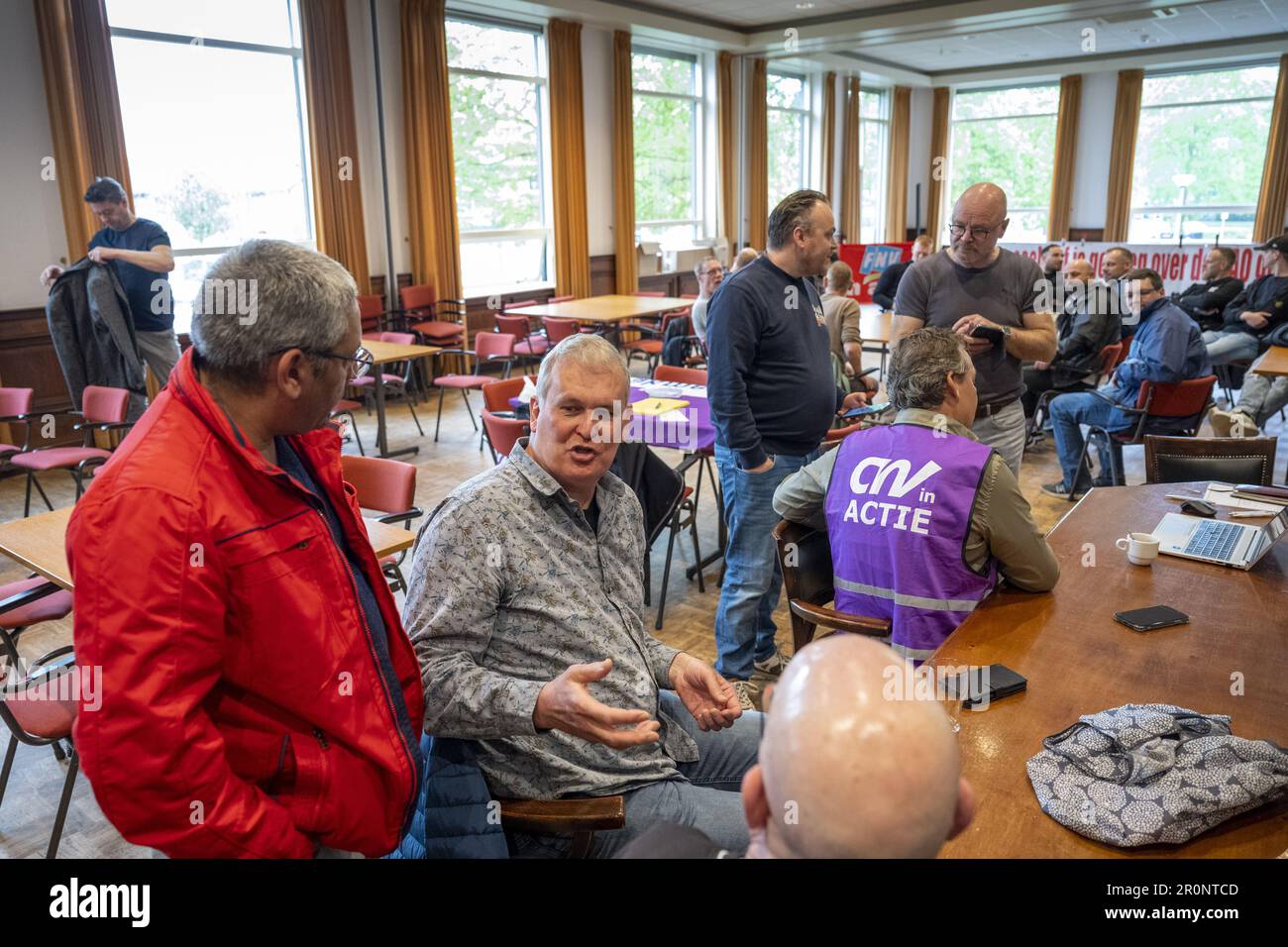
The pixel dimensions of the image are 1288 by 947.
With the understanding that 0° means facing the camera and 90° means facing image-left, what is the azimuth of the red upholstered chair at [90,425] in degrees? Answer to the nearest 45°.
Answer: approximately 45°

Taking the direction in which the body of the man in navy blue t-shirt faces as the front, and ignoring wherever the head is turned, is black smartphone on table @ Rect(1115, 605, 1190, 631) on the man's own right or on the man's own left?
on the man's own left

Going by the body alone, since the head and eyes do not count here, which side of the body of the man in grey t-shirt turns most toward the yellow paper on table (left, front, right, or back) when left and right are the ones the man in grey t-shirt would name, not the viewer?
right

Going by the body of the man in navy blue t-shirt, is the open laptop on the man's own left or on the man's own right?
on the man's own left

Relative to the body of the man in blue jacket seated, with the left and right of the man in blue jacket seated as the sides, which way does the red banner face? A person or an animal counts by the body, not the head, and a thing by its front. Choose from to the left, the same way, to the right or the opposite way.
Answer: to the left

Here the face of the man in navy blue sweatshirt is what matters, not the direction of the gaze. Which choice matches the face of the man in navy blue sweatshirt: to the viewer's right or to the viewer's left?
to the viewer's right

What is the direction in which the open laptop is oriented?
to the viewer's left

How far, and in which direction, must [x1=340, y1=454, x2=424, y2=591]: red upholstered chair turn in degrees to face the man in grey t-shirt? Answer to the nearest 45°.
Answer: approximately 135° to its left

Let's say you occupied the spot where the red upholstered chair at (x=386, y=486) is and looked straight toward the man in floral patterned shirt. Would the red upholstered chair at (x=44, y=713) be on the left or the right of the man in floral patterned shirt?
right
